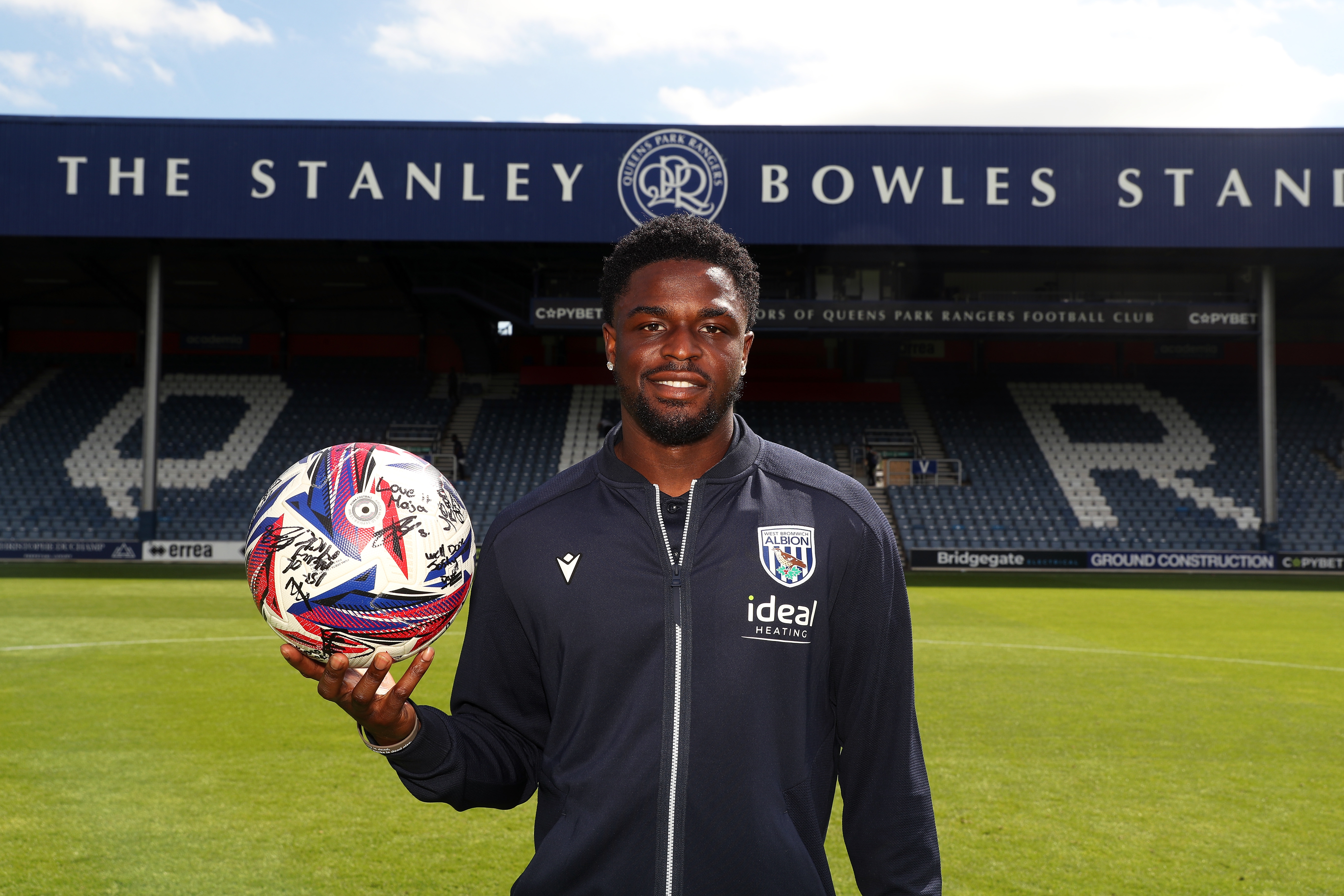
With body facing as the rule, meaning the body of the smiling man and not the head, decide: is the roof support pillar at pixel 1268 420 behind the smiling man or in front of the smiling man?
behind

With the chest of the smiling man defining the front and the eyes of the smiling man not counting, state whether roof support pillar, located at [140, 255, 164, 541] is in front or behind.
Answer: behind
